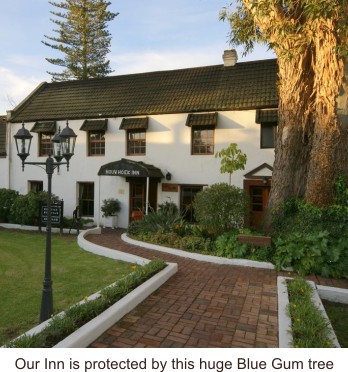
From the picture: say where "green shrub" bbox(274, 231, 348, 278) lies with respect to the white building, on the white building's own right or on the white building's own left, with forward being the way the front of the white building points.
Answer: on the white building's own left

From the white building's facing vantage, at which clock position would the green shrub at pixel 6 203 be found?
The green shrub is roughly at 2 o'clock from the white building.

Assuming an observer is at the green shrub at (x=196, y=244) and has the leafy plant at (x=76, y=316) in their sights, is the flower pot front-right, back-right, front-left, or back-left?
back-right

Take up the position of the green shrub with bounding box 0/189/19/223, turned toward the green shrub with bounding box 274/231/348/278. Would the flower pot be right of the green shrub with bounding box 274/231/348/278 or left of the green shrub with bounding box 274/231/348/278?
left

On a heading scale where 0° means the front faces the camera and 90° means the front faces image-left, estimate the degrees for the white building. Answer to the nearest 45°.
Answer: approximately 45°

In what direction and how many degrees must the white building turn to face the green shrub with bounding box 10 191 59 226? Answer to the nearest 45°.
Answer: approximately 45° to its right

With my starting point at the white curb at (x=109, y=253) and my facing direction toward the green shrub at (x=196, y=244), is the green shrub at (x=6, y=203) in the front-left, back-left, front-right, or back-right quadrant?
back-left

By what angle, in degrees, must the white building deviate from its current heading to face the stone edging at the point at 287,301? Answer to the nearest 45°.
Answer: approximately 45° to its left
